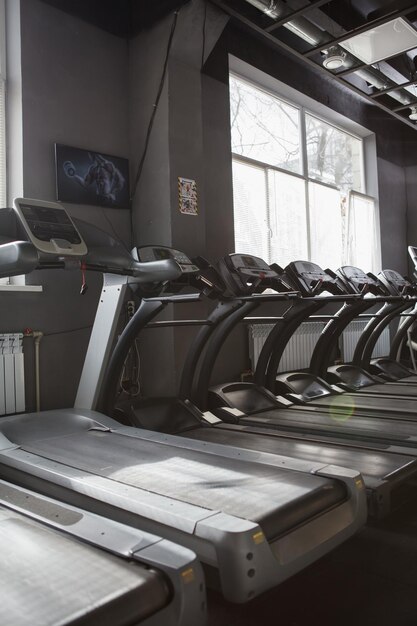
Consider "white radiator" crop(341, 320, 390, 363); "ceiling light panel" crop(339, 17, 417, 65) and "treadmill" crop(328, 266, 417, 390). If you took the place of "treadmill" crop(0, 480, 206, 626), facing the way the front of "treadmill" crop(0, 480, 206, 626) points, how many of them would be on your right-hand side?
3

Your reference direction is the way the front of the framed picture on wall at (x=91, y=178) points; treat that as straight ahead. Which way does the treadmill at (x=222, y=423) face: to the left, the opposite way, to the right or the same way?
the opposite way

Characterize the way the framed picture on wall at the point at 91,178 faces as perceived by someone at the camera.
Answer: facing the viewer and to the right of the viewer

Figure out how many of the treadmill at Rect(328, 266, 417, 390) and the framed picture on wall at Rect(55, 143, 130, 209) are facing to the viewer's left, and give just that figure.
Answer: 1

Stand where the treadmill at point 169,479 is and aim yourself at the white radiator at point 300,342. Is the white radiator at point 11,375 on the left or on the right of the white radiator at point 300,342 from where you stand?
left

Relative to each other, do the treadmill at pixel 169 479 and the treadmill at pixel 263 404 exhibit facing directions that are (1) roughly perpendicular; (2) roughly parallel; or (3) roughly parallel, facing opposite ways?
roughly parallel

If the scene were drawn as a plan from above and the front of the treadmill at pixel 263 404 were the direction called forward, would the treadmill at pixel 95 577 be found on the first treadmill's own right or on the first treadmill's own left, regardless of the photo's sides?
on the first treadmill's own left

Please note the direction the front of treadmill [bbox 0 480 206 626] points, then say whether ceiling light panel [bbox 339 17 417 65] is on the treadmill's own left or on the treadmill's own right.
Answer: on the treadmill's own right

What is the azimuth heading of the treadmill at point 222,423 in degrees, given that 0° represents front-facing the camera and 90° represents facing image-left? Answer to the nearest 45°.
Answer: approximately 135°

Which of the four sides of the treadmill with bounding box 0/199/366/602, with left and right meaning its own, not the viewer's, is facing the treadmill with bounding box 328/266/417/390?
right

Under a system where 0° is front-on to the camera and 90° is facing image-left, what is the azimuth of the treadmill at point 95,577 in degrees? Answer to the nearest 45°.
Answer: approximately 135°

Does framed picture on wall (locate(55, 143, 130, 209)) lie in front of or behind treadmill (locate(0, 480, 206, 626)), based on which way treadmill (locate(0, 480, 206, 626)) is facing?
in front

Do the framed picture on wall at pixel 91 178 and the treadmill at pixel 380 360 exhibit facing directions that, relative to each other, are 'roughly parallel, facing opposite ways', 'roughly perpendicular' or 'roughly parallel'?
roughly parallel, facing opposite ways

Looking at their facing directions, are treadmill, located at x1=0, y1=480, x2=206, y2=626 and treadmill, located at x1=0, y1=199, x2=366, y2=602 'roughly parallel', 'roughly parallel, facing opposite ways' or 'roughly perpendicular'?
roughly parallel

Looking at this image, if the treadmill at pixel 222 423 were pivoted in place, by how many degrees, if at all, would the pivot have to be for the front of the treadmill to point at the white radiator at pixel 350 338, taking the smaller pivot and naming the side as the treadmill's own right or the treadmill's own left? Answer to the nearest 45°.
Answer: approximately 45° to the treadmill's own right

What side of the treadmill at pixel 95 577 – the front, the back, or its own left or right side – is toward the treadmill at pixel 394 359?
right

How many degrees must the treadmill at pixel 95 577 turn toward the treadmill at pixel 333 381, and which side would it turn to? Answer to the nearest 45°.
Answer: approximately 90° to its right

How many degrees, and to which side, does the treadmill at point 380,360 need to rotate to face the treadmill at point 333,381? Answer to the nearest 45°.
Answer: approximately 90° to its left

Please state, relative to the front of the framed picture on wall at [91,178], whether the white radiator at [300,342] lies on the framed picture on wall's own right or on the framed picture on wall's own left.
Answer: on the framed picture on wall's own left
